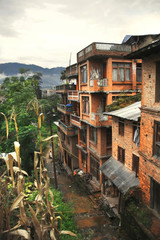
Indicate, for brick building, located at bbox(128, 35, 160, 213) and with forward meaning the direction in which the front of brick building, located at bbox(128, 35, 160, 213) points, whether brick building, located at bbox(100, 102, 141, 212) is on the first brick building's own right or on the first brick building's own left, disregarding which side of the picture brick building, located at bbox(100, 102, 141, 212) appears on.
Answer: on the first brick building's own right

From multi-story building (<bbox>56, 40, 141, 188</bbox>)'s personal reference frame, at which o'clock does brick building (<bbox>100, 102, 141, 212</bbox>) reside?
The brick building is roughly at 10 o'clock from the multi-story building.

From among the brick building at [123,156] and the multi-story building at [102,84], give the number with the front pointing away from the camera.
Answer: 0

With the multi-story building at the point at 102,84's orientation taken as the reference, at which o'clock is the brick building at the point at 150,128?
The brick building is roughly at 10 o'clock from the multi-story building.

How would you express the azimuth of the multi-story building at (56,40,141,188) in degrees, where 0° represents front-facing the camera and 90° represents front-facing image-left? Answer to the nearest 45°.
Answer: approximately 45°

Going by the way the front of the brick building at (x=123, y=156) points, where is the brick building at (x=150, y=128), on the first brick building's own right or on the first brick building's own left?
on the first brick building's own left
